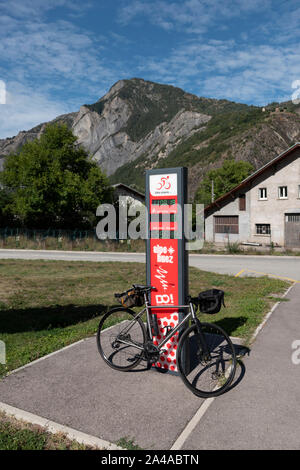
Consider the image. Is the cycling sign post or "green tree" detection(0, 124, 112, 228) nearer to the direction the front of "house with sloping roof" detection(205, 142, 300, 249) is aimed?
the cycling sign post

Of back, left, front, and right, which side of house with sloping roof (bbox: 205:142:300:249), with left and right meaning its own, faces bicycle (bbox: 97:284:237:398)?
front

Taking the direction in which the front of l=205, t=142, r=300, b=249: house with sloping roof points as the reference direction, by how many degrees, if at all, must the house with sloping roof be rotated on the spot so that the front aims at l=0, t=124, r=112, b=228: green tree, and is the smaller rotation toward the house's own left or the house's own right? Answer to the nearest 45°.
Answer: approximately 90° to the house's own right

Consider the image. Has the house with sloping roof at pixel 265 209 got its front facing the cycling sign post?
yes

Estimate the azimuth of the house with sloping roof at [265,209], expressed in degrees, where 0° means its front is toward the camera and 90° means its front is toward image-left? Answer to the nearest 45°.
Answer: approximately 0°
